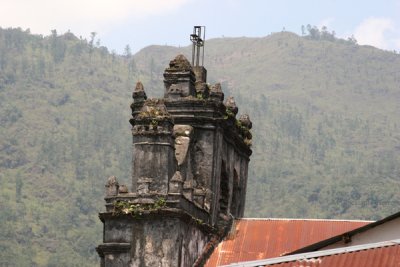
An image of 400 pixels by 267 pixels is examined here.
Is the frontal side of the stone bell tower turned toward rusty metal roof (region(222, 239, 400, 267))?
no

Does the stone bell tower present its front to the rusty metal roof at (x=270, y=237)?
no
